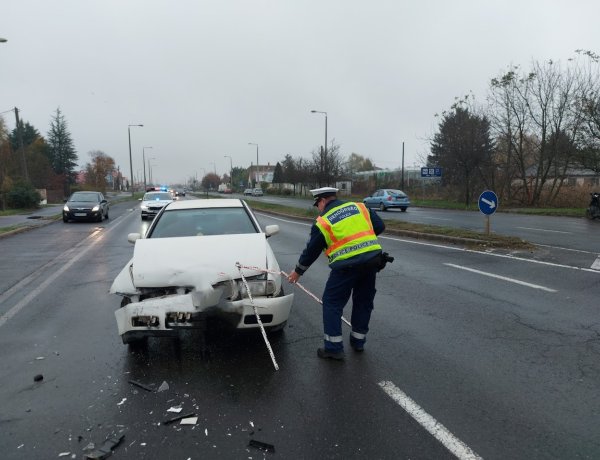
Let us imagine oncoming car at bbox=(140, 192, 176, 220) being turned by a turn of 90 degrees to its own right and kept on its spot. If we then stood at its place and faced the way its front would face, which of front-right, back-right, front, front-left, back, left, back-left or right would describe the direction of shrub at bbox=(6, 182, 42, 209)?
front-right

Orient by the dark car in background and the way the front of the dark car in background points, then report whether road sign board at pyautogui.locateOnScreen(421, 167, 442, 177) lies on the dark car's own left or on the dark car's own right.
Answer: on the dark car's own left

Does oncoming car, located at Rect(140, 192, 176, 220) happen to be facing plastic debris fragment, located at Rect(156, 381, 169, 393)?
yes

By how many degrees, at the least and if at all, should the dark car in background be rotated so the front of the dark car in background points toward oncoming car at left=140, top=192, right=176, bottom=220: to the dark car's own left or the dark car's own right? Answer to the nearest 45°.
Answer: approximately 90° to the dark car's own left

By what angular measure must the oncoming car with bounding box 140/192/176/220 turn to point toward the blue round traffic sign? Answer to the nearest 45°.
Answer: approximately 45° to its left

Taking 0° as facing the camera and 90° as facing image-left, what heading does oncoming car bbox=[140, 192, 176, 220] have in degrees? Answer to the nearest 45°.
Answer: approximately 0°

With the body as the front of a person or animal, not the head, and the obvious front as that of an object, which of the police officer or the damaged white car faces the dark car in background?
the police officer

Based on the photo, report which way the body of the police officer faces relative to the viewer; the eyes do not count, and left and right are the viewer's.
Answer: facing away from the viewer and to the left of the viewer

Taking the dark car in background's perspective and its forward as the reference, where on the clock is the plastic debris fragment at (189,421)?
The plastic debris fragment is roughly at 12 o'clock from the dark car in background.
